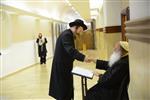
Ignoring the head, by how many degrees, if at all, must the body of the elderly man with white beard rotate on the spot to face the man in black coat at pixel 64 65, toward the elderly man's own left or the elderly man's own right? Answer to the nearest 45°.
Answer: approximately 45° to the elderly man's own right

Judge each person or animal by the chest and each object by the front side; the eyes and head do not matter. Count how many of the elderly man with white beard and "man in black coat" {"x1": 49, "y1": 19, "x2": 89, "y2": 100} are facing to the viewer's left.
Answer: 1

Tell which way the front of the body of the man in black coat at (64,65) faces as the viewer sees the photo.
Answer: to the viewer's right

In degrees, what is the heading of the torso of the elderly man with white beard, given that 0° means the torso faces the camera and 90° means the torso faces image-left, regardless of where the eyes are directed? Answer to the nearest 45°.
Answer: approximately 90°

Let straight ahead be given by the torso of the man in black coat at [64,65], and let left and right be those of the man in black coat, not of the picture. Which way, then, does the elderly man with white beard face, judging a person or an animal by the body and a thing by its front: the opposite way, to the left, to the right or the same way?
the opposite way

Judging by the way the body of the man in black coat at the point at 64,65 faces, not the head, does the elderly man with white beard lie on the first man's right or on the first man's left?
on the first man's right

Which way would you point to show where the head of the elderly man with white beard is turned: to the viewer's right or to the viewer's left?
to the viewer's left
